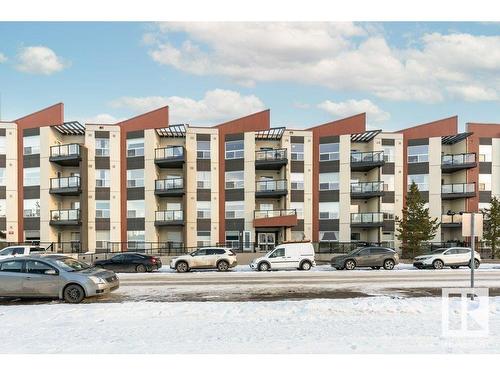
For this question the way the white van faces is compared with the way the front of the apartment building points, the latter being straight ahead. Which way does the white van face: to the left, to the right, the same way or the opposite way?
to the right

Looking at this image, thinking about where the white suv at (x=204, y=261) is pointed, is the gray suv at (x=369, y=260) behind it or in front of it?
behind

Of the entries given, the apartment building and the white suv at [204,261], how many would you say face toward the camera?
1

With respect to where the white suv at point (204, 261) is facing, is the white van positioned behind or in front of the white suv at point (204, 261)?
behind

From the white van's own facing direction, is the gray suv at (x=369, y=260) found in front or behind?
behind

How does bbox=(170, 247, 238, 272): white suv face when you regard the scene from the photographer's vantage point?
facing to the left of the viewer

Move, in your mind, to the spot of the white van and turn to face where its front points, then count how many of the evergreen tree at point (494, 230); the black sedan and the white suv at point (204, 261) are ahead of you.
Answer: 2

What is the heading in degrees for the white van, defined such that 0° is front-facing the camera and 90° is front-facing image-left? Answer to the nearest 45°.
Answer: approximately 90°
